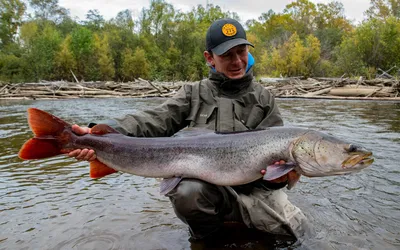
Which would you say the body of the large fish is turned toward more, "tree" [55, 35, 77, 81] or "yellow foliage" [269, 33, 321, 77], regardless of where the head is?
the yellow foliage

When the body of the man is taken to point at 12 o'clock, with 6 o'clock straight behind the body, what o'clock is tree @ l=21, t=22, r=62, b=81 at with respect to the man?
The tree is roughly at 5 o'clock from the man.

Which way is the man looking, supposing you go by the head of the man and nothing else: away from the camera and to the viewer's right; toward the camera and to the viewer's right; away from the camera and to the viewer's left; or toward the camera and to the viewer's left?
toward the camera and to the viewer's right

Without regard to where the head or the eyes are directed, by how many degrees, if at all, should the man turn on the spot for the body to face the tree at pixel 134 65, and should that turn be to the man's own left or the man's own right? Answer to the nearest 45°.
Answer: approximately 180°

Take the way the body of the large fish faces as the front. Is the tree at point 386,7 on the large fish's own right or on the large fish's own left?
on the large fish's own left

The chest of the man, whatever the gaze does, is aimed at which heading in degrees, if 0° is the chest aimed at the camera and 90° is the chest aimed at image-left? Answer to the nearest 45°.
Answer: approximately 0°

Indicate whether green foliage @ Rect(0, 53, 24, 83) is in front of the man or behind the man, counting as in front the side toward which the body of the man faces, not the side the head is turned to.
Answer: behind

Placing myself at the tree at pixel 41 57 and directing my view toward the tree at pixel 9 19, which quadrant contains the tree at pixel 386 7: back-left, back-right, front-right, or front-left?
back-right

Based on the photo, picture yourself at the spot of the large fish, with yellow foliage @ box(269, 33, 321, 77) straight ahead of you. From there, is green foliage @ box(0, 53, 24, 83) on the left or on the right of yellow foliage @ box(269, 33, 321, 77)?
left

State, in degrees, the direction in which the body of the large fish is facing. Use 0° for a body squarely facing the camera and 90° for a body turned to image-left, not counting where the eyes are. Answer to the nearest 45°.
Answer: approximately 270°

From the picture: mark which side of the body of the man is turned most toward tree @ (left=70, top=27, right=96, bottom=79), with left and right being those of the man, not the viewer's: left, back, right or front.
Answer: back

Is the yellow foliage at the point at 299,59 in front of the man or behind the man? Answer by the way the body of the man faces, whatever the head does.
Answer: behind
